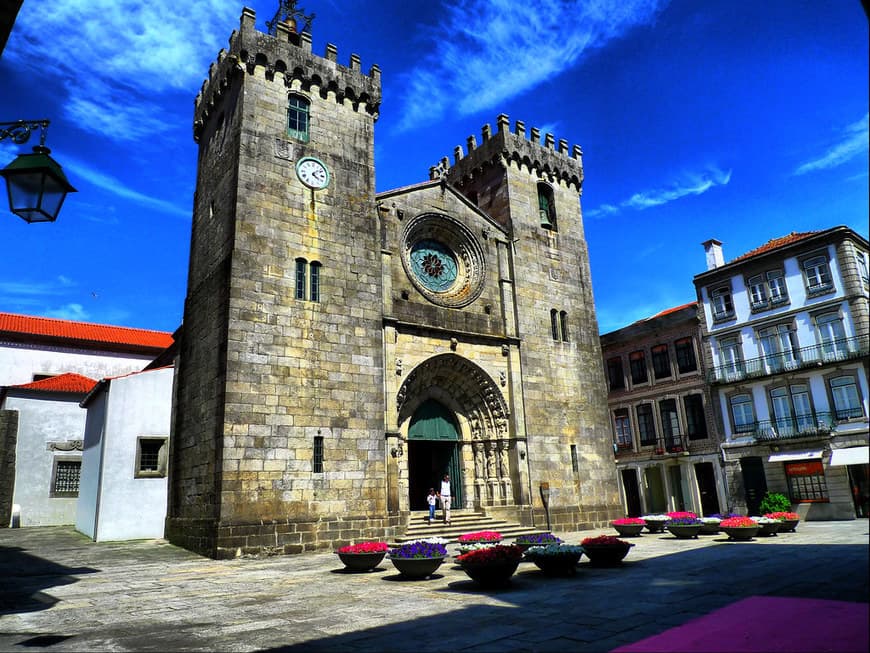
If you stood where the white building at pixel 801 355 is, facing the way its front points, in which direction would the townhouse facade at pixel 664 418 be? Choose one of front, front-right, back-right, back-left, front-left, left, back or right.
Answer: back-right

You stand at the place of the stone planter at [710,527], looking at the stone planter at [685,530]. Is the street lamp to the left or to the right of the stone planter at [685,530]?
left

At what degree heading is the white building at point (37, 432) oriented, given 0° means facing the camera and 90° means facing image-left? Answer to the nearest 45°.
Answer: approximately 315°

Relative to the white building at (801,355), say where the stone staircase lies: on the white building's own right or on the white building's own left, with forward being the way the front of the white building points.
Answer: on the white building's own right

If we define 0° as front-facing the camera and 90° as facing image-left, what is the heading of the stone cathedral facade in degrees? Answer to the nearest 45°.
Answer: approximately 315°

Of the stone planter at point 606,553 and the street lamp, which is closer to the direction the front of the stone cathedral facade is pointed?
the stone planter

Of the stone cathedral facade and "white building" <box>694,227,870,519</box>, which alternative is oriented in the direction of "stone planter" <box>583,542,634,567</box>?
the stone cathedral facade

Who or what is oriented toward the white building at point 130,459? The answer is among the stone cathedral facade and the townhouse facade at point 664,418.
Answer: the townhouse facade

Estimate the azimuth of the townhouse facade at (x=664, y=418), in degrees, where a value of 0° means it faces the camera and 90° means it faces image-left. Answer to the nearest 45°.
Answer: approximately 45°
